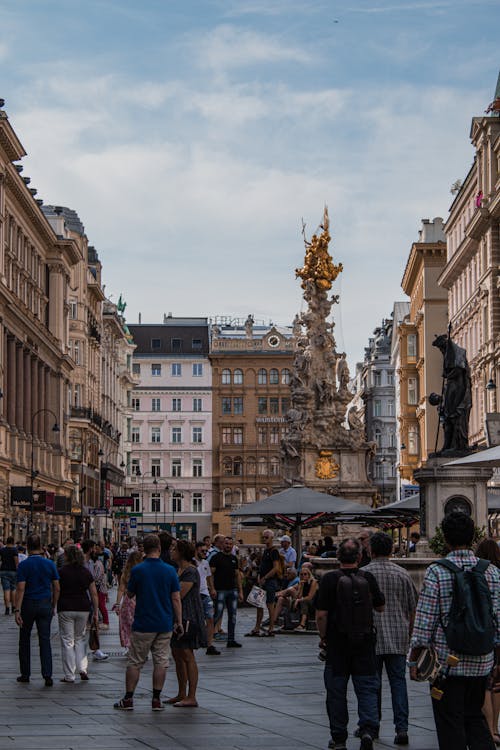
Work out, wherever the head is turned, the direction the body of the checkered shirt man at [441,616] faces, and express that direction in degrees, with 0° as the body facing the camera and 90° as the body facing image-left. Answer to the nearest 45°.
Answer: approximately 180°

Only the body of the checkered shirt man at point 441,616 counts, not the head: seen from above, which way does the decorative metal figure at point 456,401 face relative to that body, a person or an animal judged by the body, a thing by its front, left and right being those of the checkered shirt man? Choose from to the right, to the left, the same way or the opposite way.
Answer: to the left

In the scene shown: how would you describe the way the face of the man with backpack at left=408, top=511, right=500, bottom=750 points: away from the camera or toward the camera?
away from the camera

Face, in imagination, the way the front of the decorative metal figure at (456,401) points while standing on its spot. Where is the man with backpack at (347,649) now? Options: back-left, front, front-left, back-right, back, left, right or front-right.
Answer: left

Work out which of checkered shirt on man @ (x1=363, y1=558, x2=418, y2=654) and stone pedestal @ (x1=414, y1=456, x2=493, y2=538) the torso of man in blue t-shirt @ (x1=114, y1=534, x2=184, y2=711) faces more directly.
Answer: the stone pedestal

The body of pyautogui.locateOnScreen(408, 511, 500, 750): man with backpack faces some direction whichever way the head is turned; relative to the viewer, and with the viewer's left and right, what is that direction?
facing away from the viewer and to the left of the viewer

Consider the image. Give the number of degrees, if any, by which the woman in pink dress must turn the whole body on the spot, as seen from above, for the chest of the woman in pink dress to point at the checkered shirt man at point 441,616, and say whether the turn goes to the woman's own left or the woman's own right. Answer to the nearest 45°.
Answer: approximately 90° to the woman's own right

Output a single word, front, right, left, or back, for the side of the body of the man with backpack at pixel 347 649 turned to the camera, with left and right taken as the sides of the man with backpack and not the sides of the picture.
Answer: back

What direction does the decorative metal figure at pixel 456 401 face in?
to the viewer's left

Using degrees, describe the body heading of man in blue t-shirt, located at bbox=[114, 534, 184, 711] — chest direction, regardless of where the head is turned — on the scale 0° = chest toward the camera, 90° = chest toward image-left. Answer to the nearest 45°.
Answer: approximately 180°

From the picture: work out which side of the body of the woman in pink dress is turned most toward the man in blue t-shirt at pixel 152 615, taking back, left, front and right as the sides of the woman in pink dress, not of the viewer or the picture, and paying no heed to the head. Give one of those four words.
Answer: back
